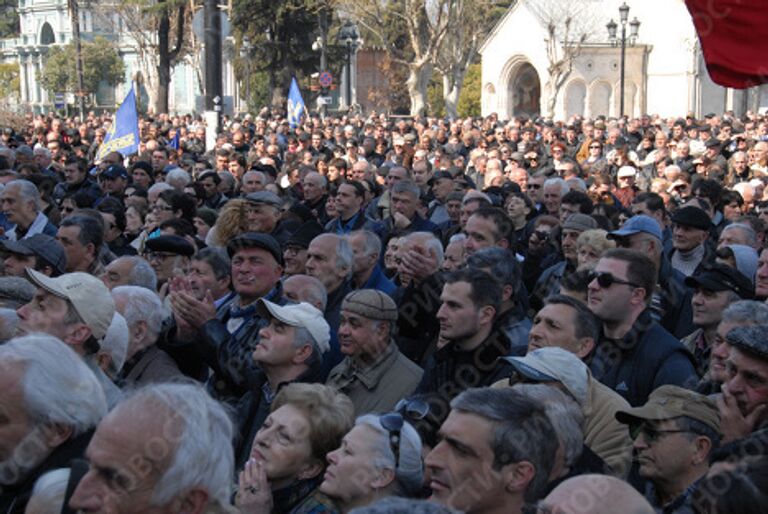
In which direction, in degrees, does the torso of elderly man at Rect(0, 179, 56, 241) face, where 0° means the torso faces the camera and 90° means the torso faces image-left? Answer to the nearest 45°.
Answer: approximately 45°

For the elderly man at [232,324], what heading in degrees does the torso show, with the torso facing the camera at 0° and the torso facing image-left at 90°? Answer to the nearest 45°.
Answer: approximately 45°

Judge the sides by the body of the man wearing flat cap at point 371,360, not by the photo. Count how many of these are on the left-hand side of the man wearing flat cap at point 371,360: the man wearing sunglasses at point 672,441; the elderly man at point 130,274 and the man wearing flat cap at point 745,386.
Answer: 2

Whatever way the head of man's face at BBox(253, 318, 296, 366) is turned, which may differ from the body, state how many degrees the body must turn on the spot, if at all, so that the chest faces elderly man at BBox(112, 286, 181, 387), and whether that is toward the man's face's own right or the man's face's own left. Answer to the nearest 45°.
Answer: approximately 45° to the man's face's own right

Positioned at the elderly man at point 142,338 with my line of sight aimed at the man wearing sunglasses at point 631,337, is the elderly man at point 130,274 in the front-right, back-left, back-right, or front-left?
back-left

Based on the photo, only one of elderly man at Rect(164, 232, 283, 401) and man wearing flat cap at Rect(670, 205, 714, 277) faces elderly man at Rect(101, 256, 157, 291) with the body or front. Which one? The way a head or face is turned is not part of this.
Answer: the man wearing flat cap

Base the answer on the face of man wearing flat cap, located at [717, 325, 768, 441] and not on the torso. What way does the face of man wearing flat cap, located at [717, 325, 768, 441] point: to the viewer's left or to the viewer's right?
to the viewer's left
